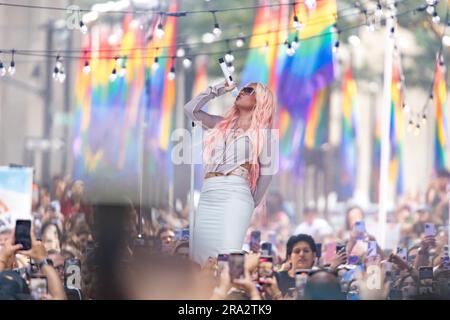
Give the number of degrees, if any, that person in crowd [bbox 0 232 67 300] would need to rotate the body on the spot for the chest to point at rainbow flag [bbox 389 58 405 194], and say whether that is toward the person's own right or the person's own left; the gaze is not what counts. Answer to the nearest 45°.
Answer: approximately 90° to the person's own right

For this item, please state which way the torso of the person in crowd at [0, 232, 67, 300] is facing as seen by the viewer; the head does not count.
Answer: away from the camera

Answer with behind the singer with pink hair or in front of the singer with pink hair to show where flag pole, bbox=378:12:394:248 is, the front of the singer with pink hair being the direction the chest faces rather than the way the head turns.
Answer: behind

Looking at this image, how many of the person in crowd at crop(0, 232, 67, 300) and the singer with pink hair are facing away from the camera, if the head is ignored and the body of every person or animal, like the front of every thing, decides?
1

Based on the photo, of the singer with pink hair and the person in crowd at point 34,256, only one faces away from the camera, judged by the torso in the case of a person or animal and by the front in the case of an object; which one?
the person in crowd
